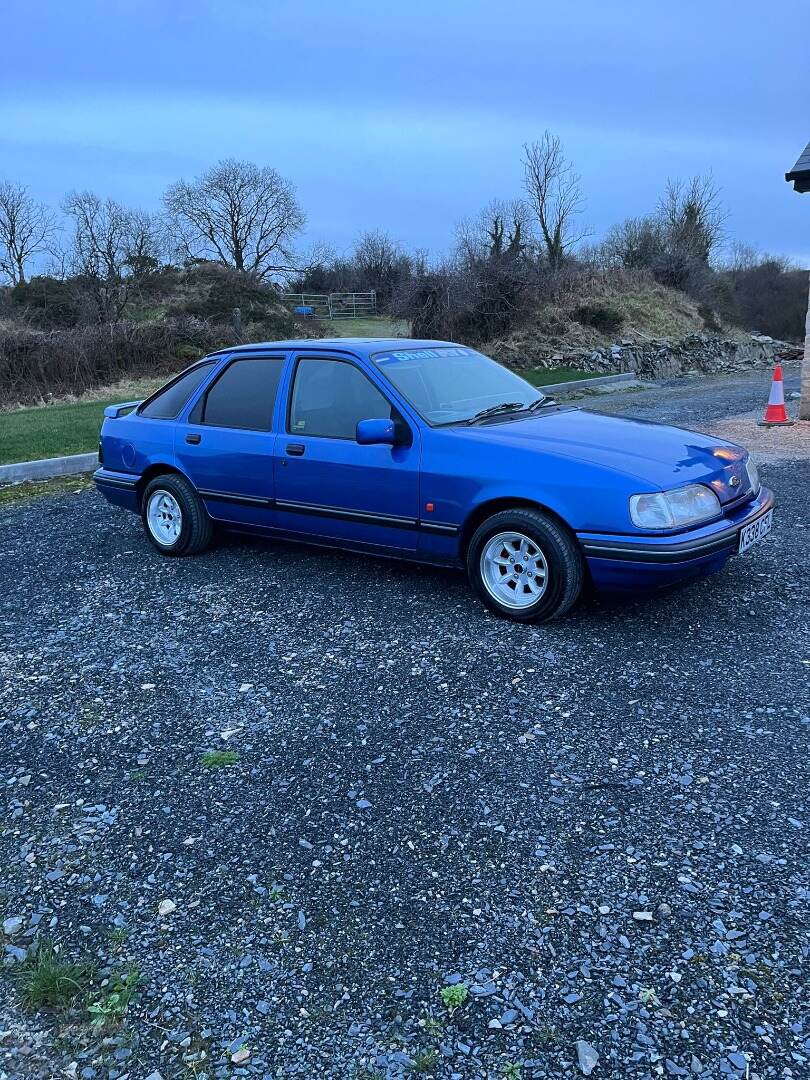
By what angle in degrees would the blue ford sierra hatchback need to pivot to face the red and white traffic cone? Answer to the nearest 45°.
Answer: approximately 90° to its left

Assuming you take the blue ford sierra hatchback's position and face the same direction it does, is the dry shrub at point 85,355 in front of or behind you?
behind

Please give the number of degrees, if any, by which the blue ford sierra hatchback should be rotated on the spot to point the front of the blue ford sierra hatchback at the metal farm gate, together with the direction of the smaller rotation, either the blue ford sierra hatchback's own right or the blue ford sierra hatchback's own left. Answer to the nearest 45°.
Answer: approximately 135° to the blue ford sierra hatchback's own left

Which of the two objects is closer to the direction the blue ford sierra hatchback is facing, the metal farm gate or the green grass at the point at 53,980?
the green grass

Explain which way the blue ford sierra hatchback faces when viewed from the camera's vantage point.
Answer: facing the viewer and to the right of the viewer

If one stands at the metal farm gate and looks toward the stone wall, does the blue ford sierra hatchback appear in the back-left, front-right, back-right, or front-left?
front-right

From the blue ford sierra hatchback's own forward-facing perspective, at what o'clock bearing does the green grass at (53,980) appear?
The green grass is roughly at 2 o'clock from the blue ford sierra hatchback.

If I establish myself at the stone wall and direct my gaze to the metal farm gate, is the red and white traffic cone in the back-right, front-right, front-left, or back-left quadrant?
back-left
